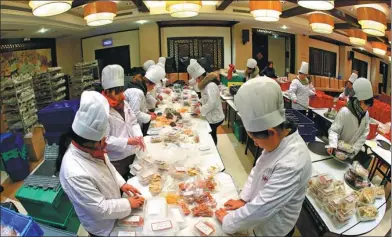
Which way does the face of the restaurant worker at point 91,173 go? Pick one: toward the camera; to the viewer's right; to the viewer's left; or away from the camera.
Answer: to the viewer's right

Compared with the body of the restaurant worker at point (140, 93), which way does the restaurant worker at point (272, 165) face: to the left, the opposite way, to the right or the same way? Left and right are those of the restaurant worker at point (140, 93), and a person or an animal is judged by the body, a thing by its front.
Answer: the opposite way

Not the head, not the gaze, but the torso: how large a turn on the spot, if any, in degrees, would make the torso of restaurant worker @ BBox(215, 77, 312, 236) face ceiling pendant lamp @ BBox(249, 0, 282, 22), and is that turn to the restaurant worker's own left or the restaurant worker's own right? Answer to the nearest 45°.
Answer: approximately 90° to the restaurant worker's own right

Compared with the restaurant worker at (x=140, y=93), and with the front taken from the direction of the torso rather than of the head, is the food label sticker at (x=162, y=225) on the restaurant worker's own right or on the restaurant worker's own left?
on the restaurant worker's own right

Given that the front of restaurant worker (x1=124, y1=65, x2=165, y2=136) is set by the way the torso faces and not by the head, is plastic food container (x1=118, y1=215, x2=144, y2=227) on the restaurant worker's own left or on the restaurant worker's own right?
on the restaurant worker's own right

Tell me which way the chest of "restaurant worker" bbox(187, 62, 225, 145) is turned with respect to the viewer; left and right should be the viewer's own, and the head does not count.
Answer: facing to the left of the viewer

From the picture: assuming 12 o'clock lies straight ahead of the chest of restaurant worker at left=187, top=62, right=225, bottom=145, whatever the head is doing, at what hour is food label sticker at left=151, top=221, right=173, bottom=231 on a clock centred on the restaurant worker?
The food label sticker is roughly at 9 o'clock from the restaurant worker.

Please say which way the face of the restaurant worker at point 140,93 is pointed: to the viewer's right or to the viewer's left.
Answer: to the viewer's right

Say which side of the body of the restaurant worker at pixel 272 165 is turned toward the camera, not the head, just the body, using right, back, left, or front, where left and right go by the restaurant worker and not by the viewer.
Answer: left

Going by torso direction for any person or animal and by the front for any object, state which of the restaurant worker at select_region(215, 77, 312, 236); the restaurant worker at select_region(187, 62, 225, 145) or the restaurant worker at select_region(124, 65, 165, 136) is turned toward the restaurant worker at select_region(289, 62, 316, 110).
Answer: the restaurant worker at select_region(124, 65, 165, 136)

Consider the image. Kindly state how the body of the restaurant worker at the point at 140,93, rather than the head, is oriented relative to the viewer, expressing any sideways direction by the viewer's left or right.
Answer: facing to the right of the viewer
